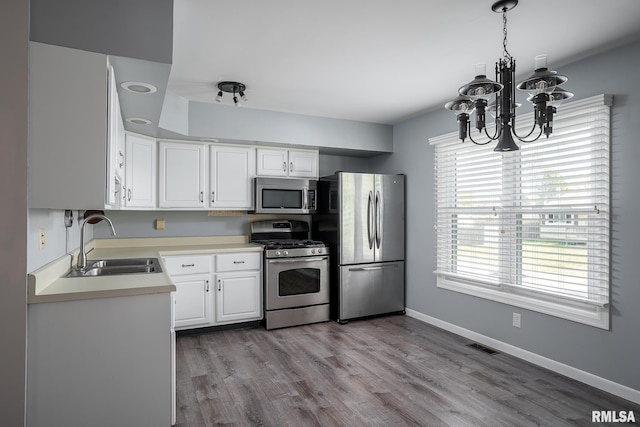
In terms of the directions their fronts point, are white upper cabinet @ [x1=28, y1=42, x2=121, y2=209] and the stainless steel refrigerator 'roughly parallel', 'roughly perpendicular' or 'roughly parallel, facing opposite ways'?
roughly perpendicular

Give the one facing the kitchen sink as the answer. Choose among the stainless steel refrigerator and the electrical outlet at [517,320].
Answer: the electrical outlet

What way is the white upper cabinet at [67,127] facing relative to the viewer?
to the viewer's right

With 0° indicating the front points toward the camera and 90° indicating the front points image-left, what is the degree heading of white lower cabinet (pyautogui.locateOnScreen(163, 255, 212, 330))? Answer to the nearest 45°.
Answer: approximately 0°

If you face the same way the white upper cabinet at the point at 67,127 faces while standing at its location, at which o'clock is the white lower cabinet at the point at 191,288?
The white lower cabinet is roughly at 10 o'clock from the white upper cabinet.

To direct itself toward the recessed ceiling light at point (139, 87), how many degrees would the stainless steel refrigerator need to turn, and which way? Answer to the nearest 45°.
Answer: approximately 90° to its right

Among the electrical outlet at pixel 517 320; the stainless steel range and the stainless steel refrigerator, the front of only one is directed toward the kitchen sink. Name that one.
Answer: the electrical outlet

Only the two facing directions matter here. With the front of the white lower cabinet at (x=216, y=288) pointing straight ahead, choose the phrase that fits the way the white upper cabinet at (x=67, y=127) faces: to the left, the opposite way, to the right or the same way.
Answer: to the left

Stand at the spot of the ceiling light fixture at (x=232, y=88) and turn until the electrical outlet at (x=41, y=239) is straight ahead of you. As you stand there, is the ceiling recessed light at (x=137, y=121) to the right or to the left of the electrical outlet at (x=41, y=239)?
right

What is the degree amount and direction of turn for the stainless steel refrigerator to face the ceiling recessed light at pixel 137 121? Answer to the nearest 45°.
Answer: approximately 90° to its right
